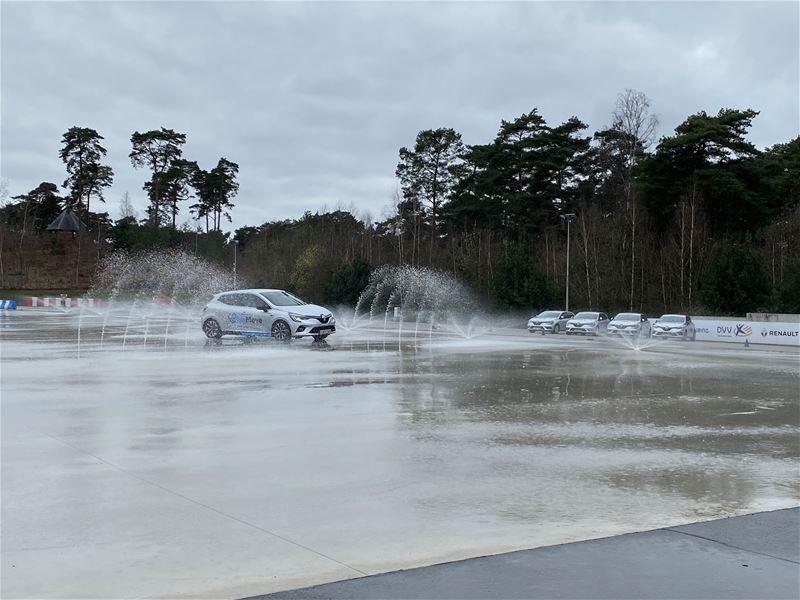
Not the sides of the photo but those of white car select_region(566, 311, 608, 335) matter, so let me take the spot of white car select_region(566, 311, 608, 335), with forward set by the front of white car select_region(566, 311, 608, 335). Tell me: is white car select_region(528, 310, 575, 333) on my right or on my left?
on my right

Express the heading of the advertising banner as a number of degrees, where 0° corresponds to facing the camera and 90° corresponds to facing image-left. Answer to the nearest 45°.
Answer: approximately 0°

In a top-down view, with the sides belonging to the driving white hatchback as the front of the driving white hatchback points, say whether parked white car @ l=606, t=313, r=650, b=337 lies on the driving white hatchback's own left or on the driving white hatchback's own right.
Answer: on the driving white hatchback's own left

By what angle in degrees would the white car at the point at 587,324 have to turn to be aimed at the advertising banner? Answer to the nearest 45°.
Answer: approximately 90° to its left

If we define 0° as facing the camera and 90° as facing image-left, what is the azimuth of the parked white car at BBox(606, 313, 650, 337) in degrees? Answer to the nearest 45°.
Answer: approximately 45°

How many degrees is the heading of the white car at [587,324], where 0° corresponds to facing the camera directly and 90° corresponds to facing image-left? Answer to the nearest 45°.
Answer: approximately 45°

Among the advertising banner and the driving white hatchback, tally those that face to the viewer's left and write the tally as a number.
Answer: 0

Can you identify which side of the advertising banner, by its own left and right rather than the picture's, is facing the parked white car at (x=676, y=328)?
right

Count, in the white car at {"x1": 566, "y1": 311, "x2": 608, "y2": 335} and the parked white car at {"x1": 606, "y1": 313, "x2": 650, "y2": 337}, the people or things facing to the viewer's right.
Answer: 0

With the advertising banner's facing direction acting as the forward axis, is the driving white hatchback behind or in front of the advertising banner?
in front

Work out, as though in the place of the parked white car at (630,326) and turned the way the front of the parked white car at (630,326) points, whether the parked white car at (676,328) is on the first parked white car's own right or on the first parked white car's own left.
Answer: on the first parked white car's own left

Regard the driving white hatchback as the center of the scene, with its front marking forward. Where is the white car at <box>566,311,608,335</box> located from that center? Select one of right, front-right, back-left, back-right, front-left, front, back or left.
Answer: left
